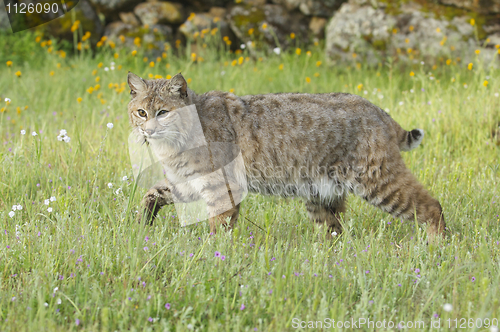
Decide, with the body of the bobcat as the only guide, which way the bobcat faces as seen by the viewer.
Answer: to the viewer's left
